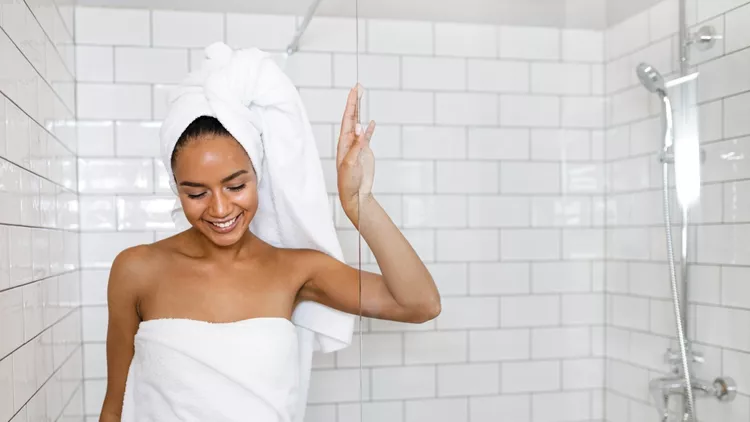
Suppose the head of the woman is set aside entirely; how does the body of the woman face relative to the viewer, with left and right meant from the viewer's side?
facing the viewer

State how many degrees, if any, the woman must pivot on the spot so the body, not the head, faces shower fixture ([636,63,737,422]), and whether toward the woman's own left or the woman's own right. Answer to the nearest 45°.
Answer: approximately 45° to the woman's own left

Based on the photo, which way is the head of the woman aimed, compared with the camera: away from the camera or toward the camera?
toward the camera
